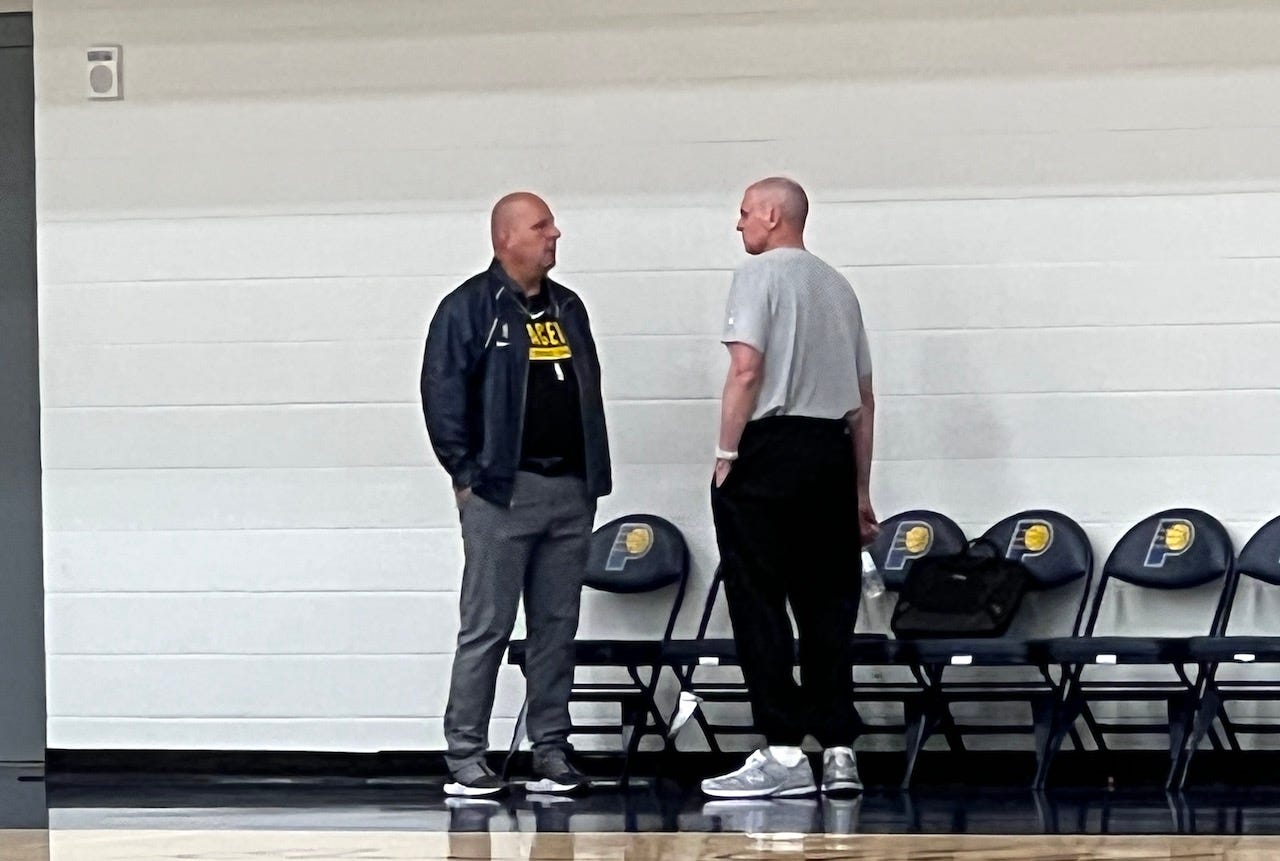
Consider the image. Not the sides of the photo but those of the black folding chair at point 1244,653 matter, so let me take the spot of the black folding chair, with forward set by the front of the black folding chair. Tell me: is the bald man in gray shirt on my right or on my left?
on my right

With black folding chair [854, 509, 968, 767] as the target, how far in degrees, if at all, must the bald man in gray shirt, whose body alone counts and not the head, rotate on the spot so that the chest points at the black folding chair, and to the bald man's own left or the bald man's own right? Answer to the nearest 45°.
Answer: approximately 90° to the bald man's own right

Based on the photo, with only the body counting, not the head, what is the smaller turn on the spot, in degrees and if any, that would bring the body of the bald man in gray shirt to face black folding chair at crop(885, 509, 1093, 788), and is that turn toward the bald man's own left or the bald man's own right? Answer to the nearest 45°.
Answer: approximately 90° to the bald man's own right

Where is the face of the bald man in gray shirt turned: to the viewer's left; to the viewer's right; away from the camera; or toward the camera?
to the viewer's left

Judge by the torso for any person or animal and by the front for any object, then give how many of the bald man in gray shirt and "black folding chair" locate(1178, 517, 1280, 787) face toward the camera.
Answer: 1

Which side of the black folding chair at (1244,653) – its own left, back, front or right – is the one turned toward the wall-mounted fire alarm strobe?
right

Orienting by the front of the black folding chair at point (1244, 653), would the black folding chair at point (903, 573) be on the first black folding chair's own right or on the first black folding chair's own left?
on the first black folding chair's own right

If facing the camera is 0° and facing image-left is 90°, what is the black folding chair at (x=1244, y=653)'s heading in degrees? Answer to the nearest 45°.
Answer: approximately 0°

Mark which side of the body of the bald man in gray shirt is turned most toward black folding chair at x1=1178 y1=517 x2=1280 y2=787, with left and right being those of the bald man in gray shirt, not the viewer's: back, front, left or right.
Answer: right

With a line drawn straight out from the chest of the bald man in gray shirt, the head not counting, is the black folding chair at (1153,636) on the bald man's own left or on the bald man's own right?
on the bald man's own right

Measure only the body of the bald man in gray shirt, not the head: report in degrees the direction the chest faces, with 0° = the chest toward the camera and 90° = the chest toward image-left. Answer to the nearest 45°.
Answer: approximately 135°

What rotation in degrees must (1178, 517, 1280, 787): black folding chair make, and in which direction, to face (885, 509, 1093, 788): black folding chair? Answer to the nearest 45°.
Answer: approximately 90° to its right
